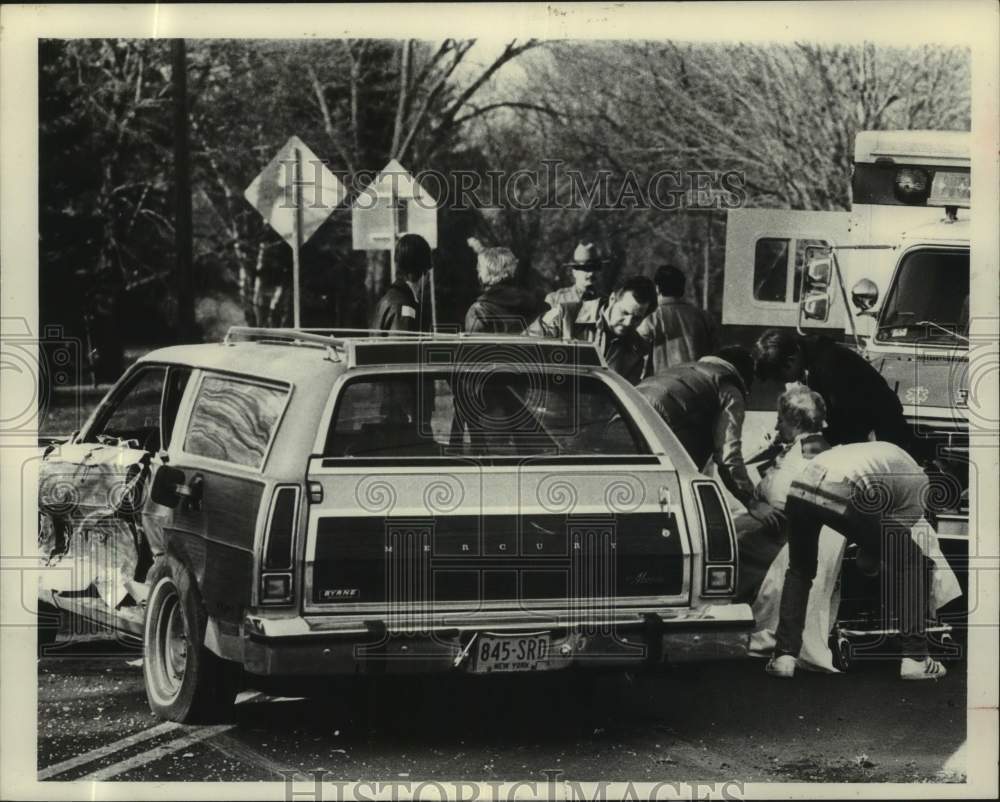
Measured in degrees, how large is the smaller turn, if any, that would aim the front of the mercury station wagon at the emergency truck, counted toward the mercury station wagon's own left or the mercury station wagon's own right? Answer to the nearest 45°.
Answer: approximately 90° to the mercury station wagon's own right

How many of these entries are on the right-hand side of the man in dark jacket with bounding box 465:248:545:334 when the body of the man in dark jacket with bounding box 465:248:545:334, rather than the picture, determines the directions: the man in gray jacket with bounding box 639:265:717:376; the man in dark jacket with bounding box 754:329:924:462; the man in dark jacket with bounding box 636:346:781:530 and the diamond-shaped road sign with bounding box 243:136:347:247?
3

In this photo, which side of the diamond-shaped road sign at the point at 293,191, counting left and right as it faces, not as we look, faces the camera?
back

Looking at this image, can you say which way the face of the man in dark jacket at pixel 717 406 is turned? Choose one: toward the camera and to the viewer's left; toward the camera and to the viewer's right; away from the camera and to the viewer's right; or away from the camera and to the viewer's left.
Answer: away from the camera and to the viewer's right

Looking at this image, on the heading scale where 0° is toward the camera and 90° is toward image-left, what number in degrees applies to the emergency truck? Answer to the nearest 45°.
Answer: approximately 0°

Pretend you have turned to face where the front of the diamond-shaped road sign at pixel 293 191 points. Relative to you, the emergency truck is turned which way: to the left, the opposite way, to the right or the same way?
the opposite way

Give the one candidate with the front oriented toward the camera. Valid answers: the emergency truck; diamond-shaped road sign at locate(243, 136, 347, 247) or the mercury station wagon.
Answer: the emergency truck

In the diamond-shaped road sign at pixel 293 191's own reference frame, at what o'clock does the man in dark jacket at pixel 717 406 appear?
The man in dark jacket is roughly at 3 o'clock from the diamond-shaped road sign.

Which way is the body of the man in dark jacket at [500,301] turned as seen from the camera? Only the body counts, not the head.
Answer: away from the camera

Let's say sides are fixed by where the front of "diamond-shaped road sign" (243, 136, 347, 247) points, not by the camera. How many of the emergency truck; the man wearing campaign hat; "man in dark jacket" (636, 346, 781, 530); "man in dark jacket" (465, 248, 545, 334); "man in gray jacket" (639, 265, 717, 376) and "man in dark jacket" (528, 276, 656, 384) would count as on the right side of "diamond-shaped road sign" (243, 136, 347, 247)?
6

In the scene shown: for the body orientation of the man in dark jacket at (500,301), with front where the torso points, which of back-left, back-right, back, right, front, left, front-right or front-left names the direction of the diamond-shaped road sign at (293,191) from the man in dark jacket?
left

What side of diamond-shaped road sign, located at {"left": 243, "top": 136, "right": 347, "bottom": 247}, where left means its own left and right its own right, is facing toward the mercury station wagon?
back

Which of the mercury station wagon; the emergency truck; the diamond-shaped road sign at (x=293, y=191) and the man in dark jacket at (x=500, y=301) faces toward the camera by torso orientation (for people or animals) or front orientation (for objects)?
the emergency truck

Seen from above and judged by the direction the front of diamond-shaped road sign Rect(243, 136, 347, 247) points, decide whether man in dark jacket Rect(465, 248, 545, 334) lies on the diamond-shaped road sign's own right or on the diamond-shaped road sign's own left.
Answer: on the diamond-shaped road sign's own right

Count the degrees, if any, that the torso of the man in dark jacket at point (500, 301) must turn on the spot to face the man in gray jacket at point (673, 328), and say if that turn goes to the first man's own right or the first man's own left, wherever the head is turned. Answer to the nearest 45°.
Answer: approximately 90° to the first man's own right
